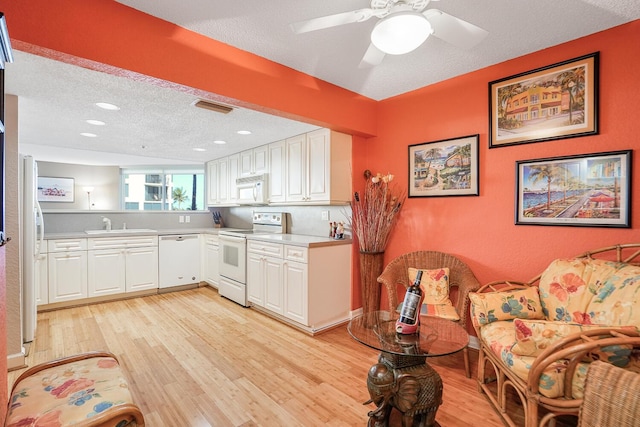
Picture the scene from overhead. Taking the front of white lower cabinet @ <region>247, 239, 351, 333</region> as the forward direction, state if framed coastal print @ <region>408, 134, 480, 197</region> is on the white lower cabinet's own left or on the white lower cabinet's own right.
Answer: on the white lower cabinet's own left

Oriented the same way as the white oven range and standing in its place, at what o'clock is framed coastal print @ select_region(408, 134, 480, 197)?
The framed coastal print is roughly at 9 o'clock from the white oven range.

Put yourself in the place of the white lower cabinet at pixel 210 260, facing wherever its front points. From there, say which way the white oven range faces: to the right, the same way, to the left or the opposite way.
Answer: the same way

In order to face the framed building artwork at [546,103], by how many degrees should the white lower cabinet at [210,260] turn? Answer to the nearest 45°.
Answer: approximately 90° to its left

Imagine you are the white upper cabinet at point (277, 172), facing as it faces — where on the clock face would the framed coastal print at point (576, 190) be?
The framed coastal print is roughly at 9 o'clock from the white upper cabinet.

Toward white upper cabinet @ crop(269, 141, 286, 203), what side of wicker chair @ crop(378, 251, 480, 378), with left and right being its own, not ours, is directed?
right

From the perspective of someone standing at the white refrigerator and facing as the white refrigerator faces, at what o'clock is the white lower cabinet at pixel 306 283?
The white lower cabinet is roughly at 1 o'clock from the white refrigerator.

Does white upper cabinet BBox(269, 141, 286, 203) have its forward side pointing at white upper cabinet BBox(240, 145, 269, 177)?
no

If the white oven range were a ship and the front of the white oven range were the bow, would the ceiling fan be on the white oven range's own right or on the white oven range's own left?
on the white oven range's own left

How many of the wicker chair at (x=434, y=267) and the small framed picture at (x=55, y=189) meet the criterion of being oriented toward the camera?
2

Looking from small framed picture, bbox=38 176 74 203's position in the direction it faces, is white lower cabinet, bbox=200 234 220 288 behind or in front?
in front

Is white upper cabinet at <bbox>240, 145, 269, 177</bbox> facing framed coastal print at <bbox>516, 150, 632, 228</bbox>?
no

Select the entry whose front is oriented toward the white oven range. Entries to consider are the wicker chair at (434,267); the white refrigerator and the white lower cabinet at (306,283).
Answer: the white refrigerator

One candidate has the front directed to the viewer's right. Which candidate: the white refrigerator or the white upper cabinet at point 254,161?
the white refrigerator

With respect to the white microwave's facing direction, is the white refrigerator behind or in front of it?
in front

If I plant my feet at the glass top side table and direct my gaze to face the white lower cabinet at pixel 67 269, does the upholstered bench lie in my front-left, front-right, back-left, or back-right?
front-left

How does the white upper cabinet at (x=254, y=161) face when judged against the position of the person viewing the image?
facing the viewer and to the left of the viewer

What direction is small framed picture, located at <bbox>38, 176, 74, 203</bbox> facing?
toward the camera

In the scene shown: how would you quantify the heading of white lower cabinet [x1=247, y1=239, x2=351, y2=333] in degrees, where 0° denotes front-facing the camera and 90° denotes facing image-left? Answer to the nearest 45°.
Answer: approximately 45°

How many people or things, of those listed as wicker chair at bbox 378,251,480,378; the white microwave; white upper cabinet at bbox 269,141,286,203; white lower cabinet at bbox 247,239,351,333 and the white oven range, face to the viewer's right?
0

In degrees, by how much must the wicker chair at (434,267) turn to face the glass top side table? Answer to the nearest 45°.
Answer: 0° — it already faces it
